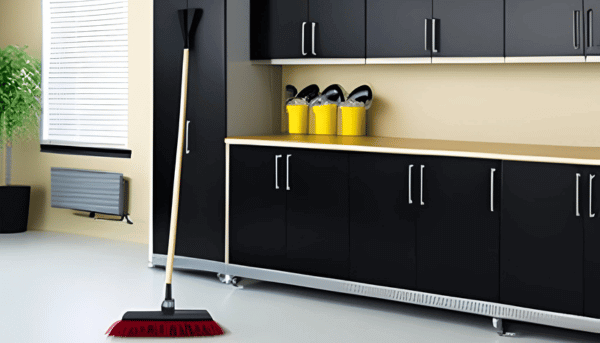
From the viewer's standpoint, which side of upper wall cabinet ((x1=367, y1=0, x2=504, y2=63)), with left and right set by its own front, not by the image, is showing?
front

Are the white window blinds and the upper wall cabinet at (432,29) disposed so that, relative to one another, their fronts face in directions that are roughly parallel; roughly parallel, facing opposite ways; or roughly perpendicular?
roughly parallel

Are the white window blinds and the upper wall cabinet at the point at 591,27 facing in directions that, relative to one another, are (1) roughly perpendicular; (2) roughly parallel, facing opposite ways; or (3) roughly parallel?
roughly parallel

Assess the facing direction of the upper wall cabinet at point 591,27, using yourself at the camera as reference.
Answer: facing the viewer

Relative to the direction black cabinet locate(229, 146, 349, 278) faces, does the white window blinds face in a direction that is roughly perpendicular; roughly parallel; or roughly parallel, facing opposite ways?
roughly parallel

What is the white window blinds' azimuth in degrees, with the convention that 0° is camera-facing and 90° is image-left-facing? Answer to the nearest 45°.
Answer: approximately 45°

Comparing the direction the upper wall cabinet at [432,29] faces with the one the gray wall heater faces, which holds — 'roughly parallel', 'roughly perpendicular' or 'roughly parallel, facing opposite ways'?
roughly parallel

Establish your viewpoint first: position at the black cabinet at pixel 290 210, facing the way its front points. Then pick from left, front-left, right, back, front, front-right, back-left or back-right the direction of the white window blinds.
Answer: right

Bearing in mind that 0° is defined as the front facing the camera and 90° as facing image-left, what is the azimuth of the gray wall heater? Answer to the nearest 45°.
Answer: approximately 45°

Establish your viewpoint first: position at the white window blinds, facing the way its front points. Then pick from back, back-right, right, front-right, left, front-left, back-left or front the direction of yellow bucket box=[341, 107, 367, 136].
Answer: left

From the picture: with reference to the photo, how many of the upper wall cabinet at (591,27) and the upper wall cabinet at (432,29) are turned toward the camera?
2
